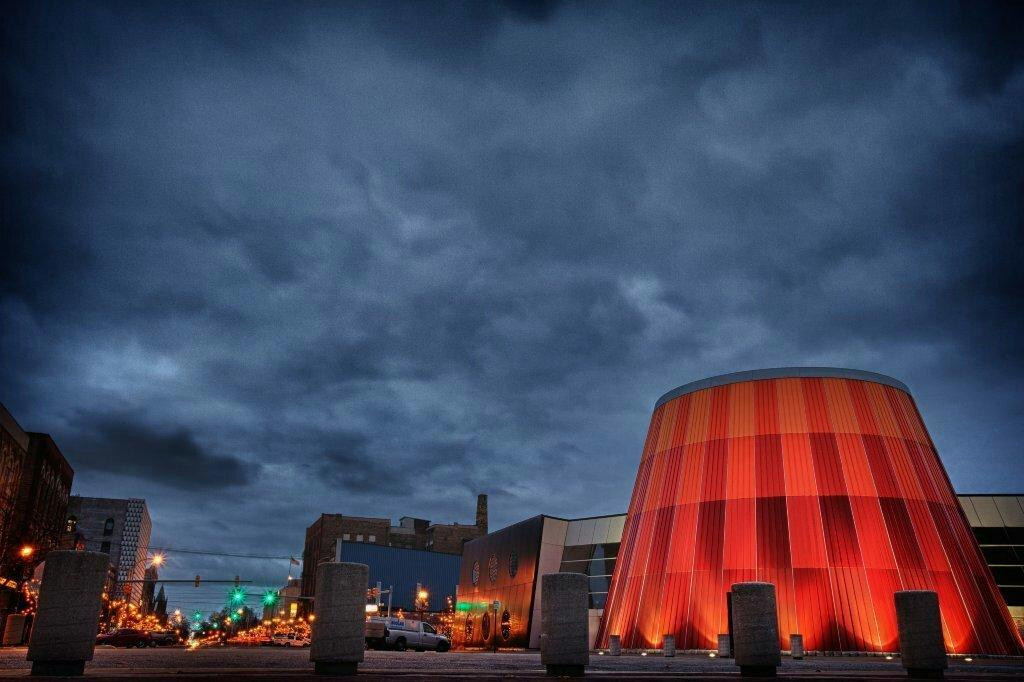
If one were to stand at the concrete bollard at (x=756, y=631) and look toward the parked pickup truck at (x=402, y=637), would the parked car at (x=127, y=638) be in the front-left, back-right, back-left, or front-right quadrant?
front-left

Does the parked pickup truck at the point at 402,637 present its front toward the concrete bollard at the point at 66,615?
no

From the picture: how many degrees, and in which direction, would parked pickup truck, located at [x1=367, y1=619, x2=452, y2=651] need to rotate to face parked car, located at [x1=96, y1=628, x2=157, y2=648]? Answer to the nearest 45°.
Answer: approximately 180°

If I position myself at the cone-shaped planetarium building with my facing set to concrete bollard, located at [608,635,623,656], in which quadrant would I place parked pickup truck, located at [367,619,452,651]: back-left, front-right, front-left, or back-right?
front-right

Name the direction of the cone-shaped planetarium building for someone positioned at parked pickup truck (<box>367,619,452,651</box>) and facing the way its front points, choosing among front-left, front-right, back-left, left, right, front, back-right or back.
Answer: front-right

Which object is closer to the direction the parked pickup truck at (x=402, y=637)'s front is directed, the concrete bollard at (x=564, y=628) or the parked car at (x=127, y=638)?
the concrete bollard

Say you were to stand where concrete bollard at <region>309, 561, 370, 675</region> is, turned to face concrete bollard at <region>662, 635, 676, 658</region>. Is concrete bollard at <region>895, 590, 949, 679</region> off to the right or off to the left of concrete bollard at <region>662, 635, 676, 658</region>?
right

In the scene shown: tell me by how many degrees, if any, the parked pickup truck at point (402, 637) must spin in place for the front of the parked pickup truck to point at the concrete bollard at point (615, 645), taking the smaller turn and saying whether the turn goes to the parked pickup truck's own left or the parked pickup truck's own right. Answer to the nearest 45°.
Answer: approximately 45° to the parked pickup truck's own right

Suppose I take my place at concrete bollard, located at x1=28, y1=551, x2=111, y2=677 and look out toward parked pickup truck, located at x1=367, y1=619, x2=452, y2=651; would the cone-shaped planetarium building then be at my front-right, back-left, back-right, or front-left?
front-right

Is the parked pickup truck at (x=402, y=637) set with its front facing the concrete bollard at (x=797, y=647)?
no

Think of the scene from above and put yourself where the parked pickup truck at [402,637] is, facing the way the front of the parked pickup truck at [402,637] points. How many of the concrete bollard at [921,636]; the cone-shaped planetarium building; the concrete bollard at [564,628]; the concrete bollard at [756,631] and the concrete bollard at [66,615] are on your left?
0

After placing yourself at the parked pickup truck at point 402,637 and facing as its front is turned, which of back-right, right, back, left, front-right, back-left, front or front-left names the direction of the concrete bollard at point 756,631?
right

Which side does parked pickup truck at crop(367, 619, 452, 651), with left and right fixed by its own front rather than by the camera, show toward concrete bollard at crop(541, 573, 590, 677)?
right

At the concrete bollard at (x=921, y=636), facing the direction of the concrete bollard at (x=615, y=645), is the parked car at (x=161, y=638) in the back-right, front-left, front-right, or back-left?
front-left

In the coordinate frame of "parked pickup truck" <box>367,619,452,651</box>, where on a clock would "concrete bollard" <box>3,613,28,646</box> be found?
The concrete bollard is roughly at 6 o'clock from the parked pickup truck.

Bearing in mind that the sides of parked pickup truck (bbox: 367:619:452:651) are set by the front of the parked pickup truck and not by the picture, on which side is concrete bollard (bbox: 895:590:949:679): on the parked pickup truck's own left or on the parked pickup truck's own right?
on the parked pickup truck's own right

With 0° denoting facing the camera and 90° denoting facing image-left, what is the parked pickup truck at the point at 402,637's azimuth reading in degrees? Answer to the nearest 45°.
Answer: approximately 270°

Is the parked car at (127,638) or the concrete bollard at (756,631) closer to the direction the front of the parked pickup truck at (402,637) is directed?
the concrete bollard

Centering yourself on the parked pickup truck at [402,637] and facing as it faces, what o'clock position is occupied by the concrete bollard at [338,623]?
The concrete bollard is roughly at 3 o'clock from the parked pickup truck.

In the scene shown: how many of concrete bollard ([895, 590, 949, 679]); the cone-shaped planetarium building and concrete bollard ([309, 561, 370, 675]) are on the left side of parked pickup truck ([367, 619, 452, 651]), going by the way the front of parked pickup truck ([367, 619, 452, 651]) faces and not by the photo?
0
